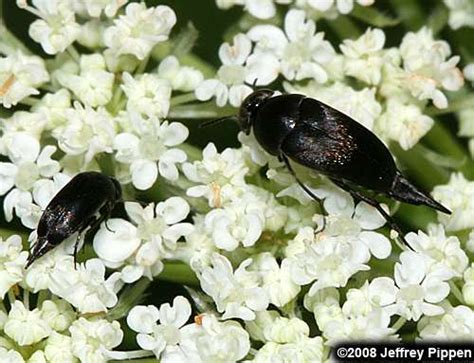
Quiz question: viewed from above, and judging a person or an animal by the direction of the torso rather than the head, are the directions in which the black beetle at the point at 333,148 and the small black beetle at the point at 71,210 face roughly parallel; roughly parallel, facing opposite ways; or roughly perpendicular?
roughly perpendicular

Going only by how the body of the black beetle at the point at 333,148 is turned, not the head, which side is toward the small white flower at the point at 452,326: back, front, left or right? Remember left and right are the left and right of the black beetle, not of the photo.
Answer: back

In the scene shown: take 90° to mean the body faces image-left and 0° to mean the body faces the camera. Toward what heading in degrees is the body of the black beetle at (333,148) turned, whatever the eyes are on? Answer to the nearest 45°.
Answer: approximately 135°
